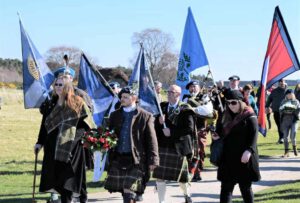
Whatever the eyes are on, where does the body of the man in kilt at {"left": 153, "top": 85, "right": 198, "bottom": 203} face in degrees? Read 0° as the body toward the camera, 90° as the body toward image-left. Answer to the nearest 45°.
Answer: approximately 45°

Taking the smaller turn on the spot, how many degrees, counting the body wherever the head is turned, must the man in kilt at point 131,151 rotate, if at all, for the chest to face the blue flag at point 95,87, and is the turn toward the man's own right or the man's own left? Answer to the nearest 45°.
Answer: approximately 135° to the man's own right

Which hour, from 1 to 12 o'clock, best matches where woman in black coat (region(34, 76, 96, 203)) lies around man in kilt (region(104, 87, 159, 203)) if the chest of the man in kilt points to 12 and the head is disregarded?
The woman in black coat is roughly at 2 o'clock from the man in kilt.

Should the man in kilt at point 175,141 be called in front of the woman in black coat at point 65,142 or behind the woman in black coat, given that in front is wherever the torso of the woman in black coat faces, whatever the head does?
behind

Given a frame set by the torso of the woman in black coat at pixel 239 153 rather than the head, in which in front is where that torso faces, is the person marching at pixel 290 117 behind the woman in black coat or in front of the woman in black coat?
behind

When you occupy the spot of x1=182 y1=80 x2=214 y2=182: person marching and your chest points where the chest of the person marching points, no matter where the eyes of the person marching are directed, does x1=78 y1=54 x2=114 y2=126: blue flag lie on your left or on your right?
on your right

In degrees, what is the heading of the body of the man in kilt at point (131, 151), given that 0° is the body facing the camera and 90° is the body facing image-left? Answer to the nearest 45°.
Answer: approximately 45°

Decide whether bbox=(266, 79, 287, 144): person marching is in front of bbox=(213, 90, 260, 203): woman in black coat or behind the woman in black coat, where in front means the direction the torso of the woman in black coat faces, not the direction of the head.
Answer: behind

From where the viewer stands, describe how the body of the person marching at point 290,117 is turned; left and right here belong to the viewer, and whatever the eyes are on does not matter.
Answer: facing the viewer
